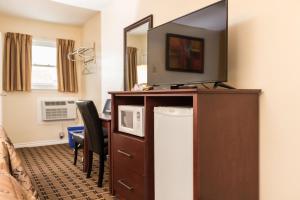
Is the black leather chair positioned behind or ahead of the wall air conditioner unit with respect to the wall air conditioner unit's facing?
ahead

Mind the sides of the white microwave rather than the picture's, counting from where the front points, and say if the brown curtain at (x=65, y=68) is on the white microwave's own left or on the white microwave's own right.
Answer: on the white microwave's own right

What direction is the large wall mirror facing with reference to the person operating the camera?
facing the viewer and to the left of the viewer

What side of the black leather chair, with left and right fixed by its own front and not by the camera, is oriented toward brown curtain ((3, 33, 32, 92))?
left

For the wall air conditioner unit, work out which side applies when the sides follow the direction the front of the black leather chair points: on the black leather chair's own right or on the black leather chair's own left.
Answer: on the black leather chair's own left

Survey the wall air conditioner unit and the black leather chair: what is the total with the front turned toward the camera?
1

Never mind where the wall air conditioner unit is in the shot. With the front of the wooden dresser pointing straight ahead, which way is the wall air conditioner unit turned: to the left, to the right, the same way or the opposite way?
to the left

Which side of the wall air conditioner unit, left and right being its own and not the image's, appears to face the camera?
front

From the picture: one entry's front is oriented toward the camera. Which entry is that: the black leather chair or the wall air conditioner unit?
the wall air conditioner unit

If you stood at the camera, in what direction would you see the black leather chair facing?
facing away from the viewer and to the right of the viewer

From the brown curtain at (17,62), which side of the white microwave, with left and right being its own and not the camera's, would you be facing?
right

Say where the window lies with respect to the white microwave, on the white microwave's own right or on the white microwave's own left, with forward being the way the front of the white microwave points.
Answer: on the white microwave's own right

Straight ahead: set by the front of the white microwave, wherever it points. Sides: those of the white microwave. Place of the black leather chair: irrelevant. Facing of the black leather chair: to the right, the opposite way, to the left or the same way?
the opposite way
